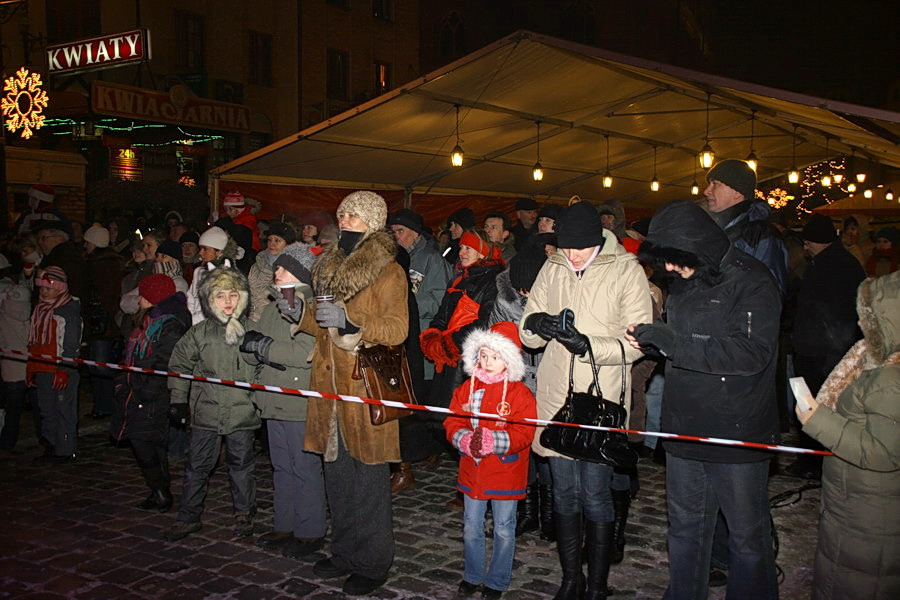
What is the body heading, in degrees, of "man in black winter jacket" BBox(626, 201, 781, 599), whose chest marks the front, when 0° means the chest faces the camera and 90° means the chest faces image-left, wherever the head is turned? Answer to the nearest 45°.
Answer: approximately 45°

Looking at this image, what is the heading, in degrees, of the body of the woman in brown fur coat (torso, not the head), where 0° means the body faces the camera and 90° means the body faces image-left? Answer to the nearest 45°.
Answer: approximately 45°

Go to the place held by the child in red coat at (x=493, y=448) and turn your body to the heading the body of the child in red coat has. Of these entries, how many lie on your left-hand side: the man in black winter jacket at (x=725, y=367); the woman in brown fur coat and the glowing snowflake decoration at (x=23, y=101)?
1

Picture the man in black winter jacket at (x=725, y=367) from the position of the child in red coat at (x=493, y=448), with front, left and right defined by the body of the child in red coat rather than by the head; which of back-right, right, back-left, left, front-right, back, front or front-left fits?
left

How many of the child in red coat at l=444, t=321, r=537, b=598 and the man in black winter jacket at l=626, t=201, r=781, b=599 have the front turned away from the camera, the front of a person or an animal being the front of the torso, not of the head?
0

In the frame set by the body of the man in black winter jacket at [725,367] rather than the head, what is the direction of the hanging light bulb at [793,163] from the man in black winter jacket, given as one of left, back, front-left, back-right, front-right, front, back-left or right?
back-right

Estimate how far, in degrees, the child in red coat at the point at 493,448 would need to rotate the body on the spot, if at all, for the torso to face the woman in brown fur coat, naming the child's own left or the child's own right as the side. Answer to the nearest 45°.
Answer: approximately 45° to the child's own right

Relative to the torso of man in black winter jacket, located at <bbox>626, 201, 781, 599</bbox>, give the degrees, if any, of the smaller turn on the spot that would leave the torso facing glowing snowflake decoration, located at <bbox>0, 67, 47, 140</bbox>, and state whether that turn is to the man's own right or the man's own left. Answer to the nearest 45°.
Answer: approximately 90° to the man's own right

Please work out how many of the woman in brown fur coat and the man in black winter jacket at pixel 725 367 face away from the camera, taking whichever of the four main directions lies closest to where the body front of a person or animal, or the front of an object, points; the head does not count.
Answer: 0
